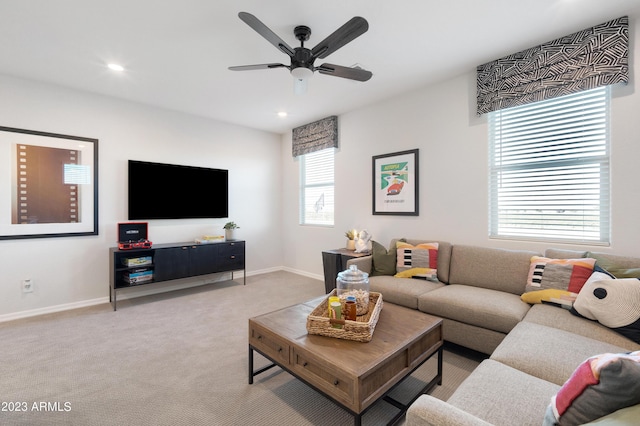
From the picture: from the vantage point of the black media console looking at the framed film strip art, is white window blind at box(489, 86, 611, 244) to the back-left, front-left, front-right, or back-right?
back-left

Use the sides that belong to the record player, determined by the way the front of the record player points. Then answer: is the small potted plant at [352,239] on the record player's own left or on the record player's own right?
on the record player's own left

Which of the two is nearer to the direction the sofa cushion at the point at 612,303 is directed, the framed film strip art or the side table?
the framed film strip art

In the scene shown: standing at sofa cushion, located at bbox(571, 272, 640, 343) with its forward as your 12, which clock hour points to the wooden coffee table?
The wooden coffee table is roughly at 12 o'clock from the sofa cushion.

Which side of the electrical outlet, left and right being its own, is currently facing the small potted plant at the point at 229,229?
left

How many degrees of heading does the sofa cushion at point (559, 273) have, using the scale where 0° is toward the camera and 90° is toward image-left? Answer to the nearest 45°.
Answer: approximately 0°

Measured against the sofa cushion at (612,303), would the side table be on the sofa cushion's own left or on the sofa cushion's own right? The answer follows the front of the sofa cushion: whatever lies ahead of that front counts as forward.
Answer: on the sofa cushion's own right

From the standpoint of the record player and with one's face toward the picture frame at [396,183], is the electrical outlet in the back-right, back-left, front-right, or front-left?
back-right

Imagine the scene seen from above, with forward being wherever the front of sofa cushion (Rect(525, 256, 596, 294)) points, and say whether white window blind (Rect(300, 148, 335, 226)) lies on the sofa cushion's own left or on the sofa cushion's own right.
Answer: on the sofa cushion's own right
